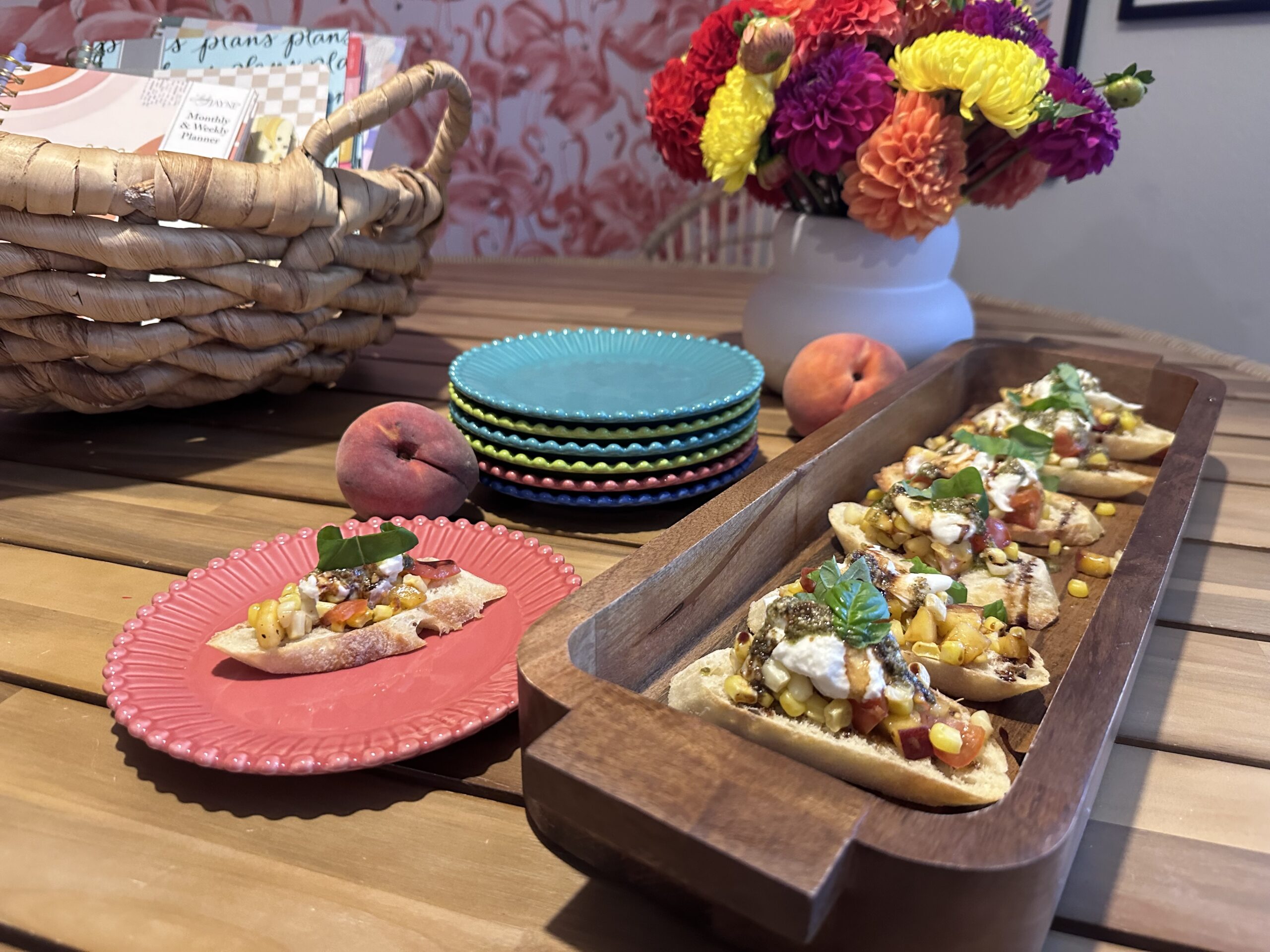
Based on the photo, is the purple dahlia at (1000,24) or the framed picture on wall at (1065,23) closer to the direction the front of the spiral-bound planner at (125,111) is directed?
the purple dahlia

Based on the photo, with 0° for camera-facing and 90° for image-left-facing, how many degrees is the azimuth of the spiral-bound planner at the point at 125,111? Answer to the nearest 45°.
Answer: approximately 0°

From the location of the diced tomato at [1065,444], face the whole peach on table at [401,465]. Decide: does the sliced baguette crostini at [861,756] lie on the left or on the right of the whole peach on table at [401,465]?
left

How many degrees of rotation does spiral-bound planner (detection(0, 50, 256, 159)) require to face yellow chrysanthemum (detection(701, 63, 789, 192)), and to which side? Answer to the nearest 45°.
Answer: approximately 45° to its left

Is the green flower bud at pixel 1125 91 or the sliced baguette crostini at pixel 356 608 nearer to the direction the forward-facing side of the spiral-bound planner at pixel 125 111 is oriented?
the sliced baguette crostini

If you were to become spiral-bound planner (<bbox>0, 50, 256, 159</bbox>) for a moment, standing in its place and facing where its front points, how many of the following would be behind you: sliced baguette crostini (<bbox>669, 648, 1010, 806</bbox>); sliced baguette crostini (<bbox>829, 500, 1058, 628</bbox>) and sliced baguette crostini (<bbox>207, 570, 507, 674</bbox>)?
0

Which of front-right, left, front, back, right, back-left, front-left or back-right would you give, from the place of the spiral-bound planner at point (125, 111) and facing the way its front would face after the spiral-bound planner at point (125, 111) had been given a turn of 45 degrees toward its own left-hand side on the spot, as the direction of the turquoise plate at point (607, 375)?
front

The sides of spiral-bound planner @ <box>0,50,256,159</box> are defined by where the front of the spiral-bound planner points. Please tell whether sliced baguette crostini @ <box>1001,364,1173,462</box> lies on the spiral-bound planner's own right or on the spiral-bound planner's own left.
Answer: on the spiral-bound planner's own left

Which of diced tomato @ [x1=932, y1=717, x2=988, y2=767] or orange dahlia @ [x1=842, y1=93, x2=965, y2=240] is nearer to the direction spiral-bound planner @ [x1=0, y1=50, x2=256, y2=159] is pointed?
the diced tomato

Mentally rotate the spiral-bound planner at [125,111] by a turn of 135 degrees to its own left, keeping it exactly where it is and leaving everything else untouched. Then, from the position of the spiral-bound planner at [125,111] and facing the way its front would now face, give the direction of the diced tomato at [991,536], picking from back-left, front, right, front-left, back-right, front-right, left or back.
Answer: right

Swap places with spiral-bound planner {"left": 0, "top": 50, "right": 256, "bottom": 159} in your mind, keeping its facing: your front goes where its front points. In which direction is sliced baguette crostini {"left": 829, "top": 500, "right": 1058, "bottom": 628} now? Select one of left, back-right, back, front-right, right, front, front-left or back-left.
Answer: front-left

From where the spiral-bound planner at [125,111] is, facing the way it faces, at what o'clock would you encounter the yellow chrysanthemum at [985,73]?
The yellow chrysanthemum is roughly at 10 o'clock from the spiral-bound planner.

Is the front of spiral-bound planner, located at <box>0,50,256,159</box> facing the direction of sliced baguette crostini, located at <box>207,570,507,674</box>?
yes

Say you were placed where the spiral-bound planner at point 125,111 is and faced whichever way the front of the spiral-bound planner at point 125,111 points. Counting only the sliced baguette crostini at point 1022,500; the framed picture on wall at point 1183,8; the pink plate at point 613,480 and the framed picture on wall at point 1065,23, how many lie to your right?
0

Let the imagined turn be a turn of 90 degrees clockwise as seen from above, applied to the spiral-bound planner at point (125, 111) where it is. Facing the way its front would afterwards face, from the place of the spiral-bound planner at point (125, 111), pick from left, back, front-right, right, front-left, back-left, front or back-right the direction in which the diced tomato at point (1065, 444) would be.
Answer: back-left

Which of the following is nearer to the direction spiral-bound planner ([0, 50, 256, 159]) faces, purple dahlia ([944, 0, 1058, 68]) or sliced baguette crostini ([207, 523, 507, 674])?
the sliced baguette crostini

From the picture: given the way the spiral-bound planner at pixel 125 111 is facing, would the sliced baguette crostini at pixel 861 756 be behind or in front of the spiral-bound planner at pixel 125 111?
in front

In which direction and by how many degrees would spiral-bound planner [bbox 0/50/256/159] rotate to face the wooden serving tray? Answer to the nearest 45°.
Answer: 0° — it already faces it

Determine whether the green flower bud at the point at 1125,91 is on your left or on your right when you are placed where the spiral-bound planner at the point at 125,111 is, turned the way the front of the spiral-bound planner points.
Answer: on your left
